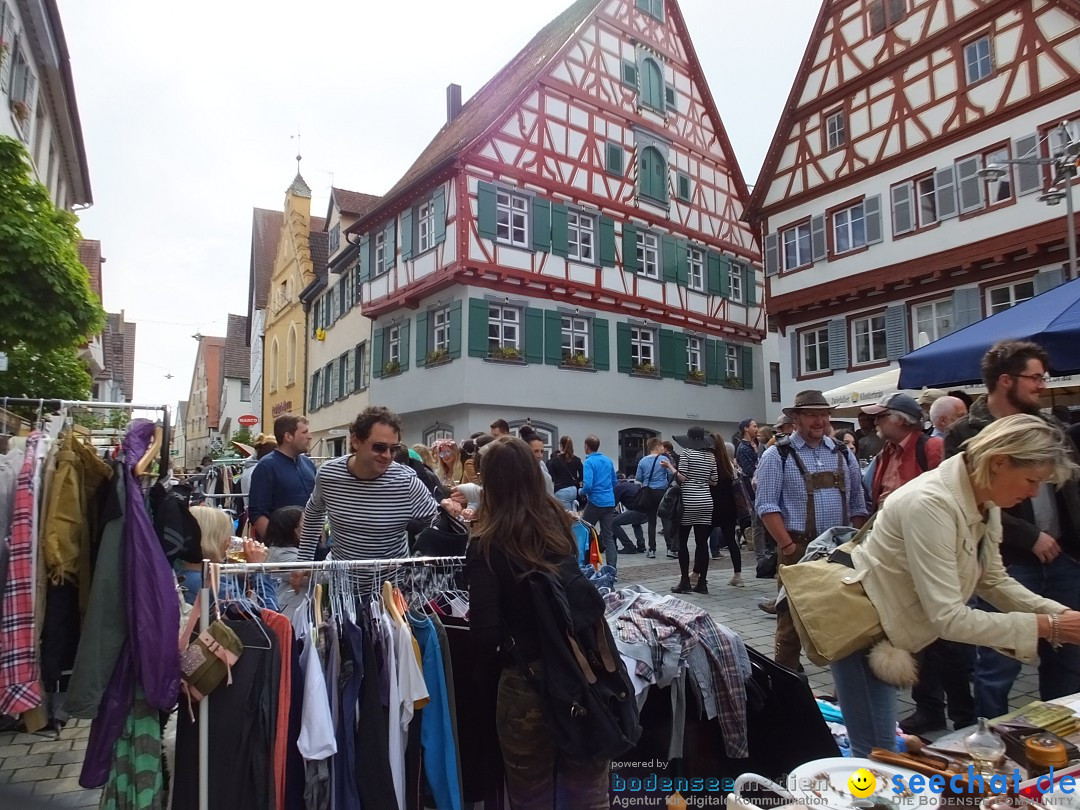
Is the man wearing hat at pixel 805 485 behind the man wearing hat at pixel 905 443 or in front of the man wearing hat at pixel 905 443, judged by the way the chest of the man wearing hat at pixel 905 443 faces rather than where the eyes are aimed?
in front

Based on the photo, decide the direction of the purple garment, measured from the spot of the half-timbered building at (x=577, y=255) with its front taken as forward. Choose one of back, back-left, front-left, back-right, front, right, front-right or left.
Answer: front-right

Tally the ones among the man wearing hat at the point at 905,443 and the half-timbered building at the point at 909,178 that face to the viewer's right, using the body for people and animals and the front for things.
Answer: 0

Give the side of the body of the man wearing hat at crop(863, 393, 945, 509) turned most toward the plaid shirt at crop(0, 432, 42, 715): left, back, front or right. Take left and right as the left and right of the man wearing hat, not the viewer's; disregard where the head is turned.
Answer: front

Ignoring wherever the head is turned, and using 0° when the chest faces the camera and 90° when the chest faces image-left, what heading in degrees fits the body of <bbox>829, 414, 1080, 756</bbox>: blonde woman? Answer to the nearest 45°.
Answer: approximately 270°

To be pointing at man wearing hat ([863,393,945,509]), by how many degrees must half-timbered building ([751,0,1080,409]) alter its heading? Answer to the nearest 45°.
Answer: approximately 45° to its left

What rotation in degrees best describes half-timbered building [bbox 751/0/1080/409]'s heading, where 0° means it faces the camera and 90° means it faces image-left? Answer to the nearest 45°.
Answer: approximately 45°

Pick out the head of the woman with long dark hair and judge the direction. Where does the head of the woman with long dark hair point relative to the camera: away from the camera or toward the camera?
away from the camera

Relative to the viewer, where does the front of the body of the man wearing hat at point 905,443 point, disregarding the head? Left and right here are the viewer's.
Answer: facing the viewer and to the left of the viewer

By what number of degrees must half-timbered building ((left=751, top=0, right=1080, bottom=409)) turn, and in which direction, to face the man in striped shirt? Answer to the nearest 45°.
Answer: approximately 45° to its left

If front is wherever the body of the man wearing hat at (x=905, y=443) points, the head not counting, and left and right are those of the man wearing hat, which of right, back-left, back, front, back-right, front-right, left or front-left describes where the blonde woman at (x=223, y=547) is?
front

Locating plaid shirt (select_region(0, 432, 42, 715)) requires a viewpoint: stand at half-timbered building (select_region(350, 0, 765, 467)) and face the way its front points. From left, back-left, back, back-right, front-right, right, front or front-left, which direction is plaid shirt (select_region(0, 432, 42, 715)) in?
front-right

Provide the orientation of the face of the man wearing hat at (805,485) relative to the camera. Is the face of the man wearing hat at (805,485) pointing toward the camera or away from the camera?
toward the camera

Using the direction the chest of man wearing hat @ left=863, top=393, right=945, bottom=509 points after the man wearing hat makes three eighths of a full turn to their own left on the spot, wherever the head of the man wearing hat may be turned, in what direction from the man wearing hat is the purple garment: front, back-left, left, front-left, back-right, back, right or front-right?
back-right

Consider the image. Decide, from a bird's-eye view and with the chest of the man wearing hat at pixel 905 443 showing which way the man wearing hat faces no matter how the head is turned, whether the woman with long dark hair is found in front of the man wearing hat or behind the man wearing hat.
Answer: in front
